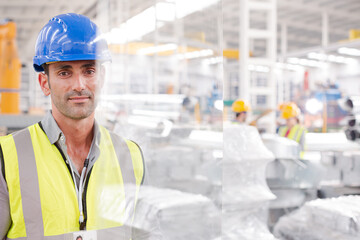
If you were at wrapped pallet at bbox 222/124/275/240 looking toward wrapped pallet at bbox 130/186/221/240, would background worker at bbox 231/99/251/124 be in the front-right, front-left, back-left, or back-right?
back-right

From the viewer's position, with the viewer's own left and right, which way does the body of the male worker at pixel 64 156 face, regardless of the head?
facing the viewer

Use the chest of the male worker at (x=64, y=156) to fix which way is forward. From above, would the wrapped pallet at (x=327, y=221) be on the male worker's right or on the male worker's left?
on the male worker's left

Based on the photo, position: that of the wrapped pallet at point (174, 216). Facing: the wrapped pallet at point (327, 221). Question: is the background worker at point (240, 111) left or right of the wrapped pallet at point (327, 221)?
left

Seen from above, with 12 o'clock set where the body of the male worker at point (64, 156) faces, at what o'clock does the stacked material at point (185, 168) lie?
The stacked material is roughly at 7 o'clock from the male worker.

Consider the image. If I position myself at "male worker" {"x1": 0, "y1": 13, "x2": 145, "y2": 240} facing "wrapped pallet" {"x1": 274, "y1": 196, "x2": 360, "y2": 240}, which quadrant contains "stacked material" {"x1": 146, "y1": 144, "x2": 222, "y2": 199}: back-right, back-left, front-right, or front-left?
front-left

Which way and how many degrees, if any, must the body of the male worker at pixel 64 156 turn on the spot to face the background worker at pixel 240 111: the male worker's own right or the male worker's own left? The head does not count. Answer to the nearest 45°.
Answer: approximately 135° to the male worker's own left

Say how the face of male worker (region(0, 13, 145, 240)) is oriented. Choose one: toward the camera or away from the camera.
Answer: toward the camera
